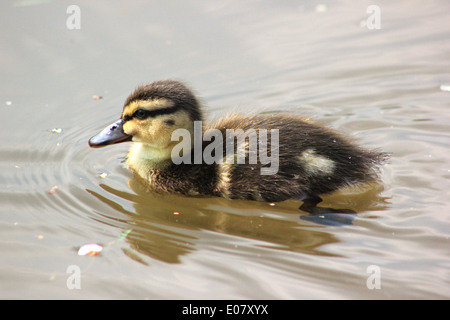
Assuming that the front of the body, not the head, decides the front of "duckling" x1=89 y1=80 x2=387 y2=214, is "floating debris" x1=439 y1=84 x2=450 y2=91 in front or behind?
behind

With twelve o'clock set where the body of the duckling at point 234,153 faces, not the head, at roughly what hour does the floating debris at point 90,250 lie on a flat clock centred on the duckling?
The floating debris is roughly at 11 o'clock from the duckling.

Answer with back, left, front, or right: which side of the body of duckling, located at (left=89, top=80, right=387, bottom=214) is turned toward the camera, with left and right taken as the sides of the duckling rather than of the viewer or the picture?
left

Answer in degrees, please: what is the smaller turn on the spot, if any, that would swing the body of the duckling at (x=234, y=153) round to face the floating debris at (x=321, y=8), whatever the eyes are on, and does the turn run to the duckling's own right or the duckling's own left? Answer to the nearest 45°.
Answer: approximately 90° to the duckling's own right

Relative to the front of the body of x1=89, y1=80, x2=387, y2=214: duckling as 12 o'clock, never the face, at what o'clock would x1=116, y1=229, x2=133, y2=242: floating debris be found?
The floating debris is roughly at 11 o'clock from the duckling.
